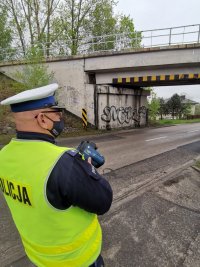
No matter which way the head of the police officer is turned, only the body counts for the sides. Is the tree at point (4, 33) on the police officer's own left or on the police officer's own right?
on the police officer's own left

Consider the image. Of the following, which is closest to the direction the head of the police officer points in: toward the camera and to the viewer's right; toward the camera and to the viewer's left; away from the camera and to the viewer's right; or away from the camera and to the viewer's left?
away from the camera and to the viewer's right

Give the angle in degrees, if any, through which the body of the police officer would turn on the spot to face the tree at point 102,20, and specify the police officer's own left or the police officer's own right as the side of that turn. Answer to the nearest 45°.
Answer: approximately 45° to the police officer's own left

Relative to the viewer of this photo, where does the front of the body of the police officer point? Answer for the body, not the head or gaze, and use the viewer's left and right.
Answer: facing away from the viewer and to the right of the viewer
